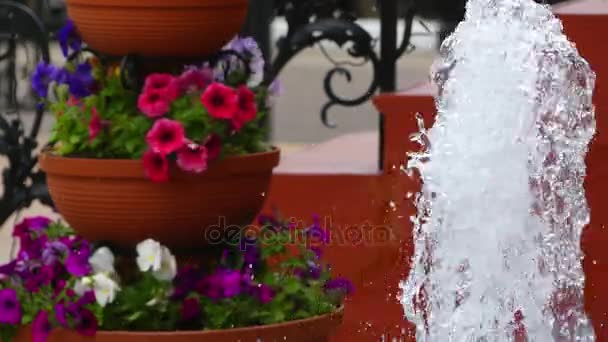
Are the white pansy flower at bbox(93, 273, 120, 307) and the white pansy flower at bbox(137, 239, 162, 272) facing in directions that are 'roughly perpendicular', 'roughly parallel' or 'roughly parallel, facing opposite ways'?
roughly parallel

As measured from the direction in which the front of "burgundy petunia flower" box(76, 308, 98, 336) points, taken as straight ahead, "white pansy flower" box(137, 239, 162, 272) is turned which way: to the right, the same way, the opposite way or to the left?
the same way

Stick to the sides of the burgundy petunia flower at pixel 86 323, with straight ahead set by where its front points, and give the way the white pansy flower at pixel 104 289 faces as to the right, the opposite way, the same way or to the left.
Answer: the same way

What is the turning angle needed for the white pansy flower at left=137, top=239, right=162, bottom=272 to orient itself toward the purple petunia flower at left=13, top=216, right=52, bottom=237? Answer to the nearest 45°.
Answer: approximately 135° to its right

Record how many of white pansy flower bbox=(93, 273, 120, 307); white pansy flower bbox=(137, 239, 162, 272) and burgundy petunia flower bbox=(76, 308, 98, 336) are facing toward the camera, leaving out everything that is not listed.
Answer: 3

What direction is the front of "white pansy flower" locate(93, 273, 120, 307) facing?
toward the camera

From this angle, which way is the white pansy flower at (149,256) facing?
toward the camera
